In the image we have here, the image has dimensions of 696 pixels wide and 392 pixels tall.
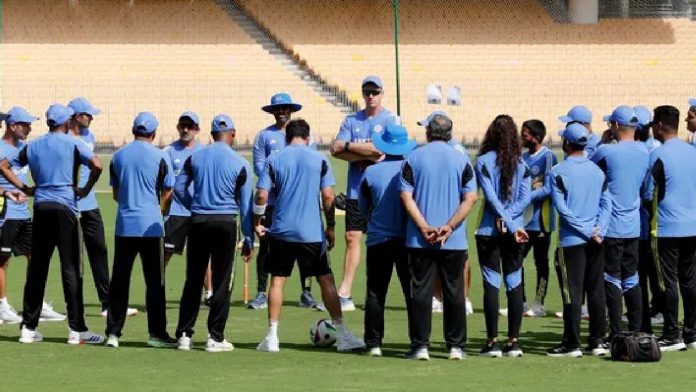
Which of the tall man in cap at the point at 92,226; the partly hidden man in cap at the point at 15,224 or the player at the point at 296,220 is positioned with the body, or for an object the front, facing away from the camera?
the player

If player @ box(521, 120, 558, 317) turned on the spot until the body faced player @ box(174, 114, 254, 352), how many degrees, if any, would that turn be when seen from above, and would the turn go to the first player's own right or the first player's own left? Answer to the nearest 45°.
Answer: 0° — they already face them

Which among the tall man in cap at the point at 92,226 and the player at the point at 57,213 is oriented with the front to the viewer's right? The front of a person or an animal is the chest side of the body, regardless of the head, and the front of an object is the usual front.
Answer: the tall man in cap

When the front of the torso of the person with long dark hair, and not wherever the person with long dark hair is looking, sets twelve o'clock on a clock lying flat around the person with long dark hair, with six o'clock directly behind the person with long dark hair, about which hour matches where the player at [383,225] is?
The player is roughly at 9 o'clock from the person with long dark hair.

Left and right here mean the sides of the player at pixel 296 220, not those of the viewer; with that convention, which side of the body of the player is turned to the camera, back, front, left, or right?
back

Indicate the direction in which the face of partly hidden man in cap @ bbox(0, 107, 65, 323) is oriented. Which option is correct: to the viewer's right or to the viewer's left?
to the viewer's right

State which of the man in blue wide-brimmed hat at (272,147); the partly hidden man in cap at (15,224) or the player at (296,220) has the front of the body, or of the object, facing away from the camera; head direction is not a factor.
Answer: the player

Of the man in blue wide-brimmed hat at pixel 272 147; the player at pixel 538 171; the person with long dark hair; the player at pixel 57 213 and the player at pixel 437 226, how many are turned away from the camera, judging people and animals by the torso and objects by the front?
3

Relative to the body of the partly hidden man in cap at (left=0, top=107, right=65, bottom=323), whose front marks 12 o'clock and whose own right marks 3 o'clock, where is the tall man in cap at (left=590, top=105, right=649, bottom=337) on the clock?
the tall man in cap at (left=590, top=105, right=649, bottom=337) is roughly at 1 o'clock from the partly hidden man in cap at (left=0, top=107, right=65, bottom=323).

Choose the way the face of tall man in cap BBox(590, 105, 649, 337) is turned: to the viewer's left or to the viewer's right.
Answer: to the viewer's left

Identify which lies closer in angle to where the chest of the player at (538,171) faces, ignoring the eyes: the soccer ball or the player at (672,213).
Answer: the soccer ball

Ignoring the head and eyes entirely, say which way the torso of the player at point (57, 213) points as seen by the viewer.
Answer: away from the camera

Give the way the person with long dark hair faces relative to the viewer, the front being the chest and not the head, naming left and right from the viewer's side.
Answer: facing away from the viewer

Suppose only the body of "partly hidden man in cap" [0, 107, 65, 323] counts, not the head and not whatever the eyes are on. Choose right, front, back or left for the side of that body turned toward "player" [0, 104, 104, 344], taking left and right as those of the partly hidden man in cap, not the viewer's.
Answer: right

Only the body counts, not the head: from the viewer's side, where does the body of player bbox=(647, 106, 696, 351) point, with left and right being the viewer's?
facing away from the viewer and to the left of the viewer

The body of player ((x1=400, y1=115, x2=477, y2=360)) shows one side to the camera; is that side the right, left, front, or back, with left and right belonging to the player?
back
